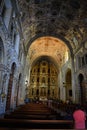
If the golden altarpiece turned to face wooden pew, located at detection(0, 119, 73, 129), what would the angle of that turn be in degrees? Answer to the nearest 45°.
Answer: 0° — it already faces it

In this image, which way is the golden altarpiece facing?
toward the camera
